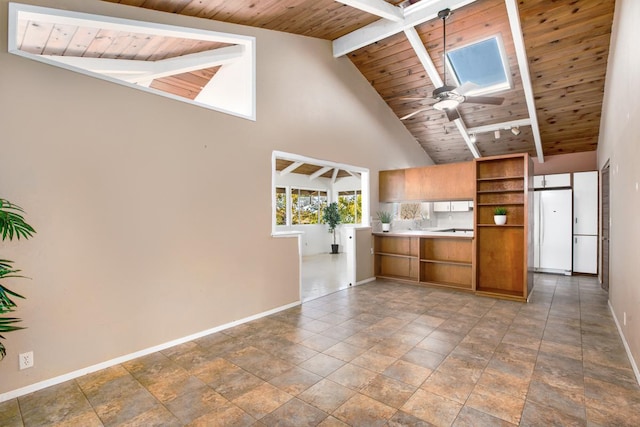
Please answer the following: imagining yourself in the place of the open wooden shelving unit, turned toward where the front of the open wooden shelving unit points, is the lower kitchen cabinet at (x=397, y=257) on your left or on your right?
on your right

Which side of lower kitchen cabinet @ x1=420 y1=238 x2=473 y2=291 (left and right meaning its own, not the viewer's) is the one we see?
front

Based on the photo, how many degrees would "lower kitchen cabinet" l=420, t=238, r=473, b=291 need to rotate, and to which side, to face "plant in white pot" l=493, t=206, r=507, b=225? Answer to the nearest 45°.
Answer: approximately 45° to its left

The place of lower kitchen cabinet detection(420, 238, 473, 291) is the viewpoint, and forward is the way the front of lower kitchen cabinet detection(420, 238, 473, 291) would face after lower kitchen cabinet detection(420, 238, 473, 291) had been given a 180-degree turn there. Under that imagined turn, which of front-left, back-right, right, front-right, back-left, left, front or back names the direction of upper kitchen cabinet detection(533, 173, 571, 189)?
front-right

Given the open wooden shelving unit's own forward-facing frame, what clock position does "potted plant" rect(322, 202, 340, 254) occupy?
The potted plant is roughly at 4 o'clock from the open wooden shelving unit.

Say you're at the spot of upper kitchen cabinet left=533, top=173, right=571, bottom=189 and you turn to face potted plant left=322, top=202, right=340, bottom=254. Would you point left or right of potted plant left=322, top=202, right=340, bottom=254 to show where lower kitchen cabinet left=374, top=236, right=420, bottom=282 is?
left

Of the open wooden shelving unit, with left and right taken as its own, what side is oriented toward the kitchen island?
right

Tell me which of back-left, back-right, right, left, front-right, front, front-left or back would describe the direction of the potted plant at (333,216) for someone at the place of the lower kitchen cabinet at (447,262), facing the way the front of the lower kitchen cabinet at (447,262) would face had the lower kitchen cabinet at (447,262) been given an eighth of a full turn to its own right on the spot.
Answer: right

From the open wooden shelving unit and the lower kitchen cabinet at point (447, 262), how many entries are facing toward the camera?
2

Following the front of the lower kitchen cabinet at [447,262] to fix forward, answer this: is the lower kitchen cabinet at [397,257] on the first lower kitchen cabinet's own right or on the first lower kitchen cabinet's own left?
on the first lower kitchen cabinet's own right
